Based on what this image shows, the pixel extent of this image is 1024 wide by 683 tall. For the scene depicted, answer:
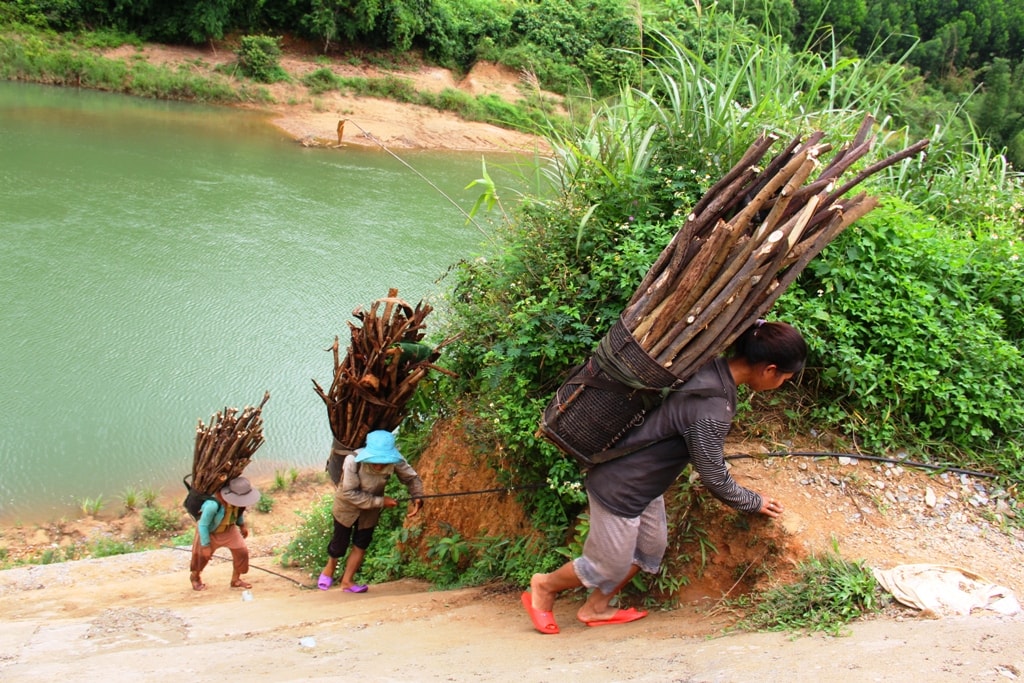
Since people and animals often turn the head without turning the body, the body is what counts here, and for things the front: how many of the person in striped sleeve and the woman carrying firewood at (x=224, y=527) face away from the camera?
0

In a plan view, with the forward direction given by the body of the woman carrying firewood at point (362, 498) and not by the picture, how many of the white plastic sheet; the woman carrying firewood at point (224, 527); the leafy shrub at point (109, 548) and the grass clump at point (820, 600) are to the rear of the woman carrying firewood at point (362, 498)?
2

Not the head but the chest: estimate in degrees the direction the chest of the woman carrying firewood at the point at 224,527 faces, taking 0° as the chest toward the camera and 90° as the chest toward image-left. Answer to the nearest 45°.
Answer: approximately 315°

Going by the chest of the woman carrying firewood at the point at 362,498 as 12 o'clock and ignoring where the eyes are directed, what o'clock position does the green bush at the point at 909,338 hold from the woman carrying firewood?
The green bush is roughly at 11 o'clock from the woman carrying firewood.

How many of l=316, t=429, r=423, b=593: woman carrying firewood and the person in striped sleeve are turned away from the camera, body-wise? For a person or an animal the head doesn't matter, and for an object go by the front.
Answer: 0

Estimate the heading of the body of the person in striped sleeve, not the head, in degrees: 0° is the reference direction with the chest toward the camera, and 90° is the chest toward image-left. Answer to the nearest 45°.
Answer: approximately 270°

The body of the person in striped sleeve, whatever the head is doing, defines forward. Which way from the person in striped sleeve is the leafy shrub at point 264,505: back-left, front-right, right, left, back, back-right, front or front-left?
back-left

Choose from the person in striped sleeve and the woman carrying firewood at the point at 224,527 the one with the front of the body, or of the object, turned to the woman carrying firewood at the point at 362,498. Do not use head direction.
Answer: the woman carrying firewood at the point at 224,527
